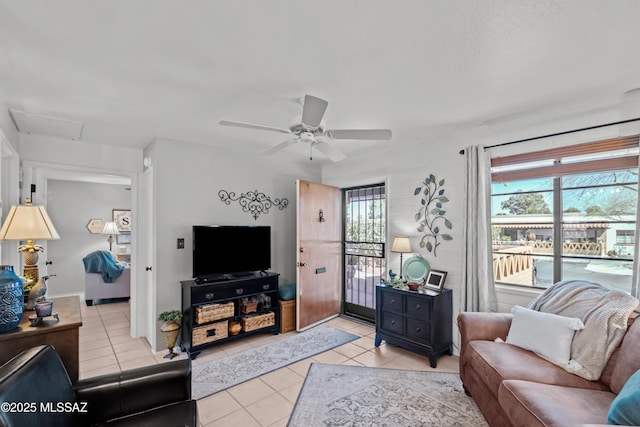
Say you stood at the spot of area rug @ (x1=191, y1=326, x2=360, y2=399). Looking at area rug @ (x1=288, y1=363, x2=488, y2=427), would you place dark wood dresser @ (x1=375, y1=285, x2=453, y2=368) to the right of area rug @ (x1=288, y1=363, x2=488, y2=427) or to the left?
left

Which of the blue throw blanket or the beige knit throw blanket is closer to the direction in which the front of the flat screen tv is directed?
the beige knit throw blanket

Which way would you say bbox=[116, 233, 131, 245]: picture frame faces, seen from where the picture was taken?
facing the viewer

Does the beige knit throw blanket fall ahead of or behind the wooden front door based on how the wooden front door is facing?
ahead

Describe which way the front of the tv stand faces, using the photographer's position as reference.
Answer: facing the viewer and to the right of the viewer

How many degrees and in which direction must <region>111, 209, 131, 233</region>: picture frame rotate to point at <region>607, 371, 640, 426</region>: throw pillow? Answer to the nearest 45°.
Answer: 0° — it already faces it

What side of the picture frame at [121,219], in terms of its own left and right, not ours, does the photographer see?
front

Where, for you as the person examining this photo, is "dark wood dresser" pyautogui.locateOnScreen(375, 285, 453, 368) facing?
facing the viewer and to the left of the viewer

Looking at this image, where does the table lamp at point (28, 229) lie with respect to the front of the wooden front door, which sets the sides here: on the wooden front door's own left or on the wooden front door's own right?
on the wooden front door's own right

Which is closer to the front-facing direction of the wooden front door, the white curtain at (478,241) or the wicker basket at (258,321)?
the white curtain

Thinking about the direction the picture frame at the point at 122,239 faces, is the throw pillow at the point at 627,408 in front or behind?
in front

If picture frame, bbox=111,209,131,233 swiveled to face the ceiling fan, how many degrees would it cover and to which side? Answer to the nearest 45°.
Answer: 0° — it already faces it
